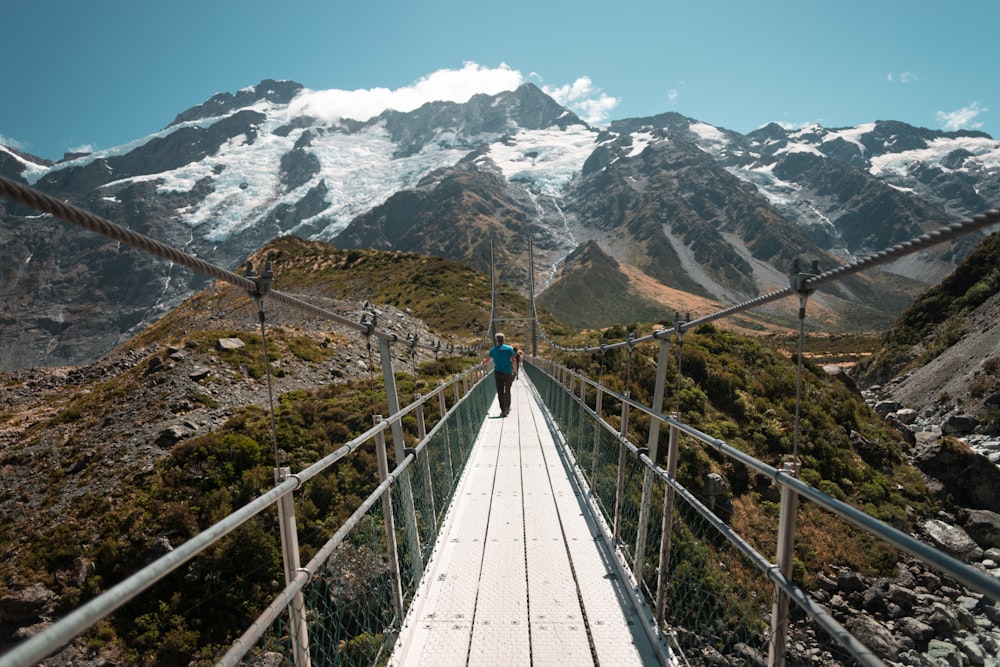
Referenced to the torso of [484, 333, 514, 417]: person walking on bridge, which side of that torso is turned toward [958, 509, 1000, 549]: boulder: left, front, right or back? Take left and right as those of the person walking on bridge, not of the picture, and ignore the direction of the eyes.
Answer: right

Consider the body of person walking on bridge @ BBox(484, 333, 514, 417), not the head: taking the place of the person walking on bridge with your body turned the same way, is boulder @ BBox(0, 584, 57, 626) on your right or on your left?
on your left

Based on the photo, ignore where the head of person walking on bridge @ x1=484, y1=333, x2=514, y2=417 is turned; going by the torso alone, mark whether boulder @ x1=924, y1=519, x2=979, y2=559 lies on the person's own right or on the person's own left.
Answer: on the person's own right

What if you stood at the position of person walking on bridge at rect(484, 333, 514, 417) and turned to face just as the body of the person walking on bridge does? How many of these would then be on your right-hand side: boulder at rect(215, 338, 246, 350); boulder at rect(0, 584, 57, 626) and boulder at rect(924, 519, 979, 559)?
1

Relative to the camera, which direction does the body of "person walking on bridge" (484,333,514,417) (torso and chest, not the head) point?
away from the camera

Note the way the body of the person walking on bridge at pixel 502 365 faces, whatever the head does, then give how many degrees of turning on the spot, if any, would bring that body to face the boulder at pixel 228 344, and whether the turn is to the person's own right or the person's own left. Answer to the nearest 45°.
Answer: approximately 45° to the person's own left

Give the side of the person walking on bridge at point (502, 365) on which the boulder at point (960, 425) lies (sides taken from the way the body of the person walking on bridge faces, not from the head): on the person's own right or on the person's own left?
on the person's own right
